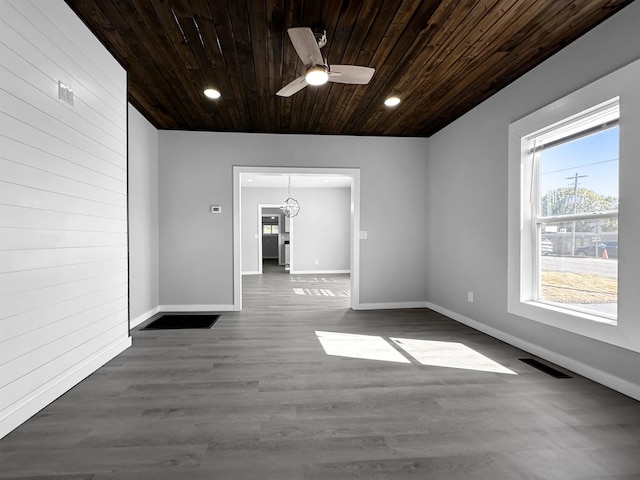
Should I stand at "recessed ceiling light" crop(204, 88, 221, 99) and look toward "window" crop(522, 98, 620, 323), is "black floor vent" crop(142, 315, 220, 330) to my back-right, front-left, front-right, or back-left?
back-left
